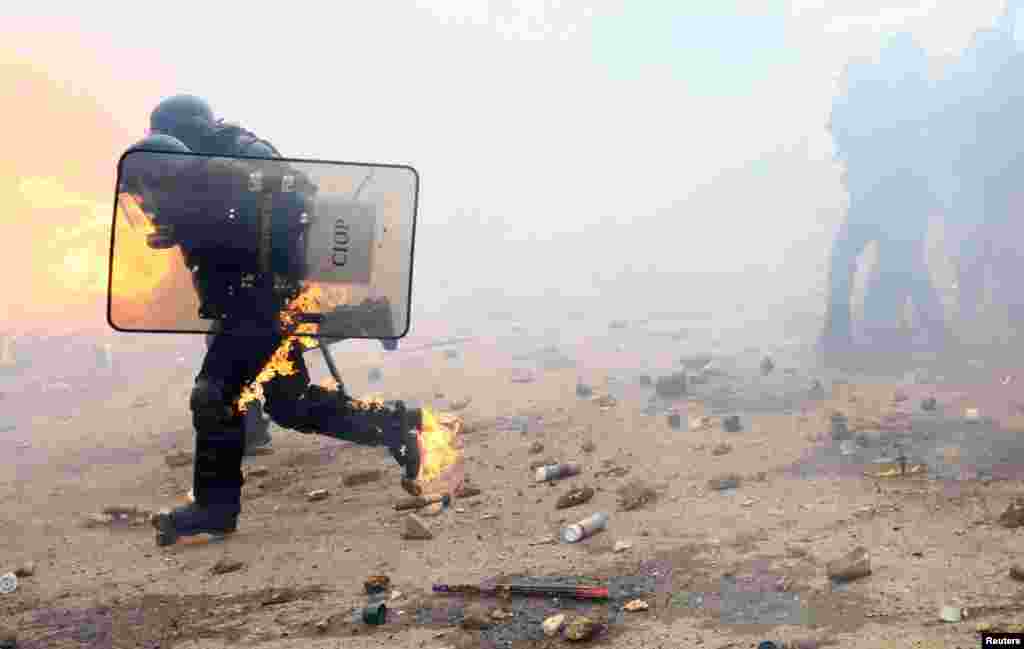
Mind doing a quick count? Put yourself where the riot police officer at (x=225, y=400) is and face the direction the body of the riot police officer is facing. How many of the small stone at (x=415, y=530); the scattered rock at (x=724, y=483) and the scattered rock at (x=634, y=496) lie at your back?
3

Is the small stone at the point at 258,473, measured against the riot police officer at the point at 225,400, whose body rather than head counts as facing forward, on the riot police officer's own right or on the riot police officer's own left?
on the riot police officer's own right

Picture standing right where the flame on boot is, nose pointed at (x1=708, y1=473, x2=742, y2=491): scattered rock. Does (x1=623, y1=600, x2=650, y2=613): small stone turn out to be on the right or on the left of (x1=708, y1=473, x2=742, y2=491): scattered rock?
right

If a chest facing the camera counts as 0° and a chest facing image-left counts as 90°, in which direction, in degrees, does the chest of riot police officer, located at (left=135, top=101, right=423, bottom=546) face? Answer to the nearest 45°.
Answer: approximately 90°

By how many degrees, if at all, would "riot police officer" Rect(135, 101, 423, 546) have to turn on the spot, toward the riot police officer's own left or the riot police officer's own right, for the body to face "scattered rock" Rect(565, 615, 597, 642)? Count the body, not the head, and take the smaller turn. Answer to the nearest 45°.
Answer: approximately 135° to the riot police officer's own left

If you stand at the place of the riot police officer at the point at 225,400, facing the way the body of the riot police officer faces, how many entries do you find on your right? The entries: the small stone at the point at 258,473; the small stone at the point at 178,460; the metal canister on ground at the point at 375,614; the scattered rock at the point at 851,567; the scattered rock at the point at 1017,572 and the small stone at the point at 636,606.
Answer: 2

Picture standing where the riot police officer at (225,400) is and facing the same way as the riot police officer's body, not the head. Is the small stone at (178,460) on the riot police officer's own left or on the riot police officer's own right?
on the riot police officer's own right
